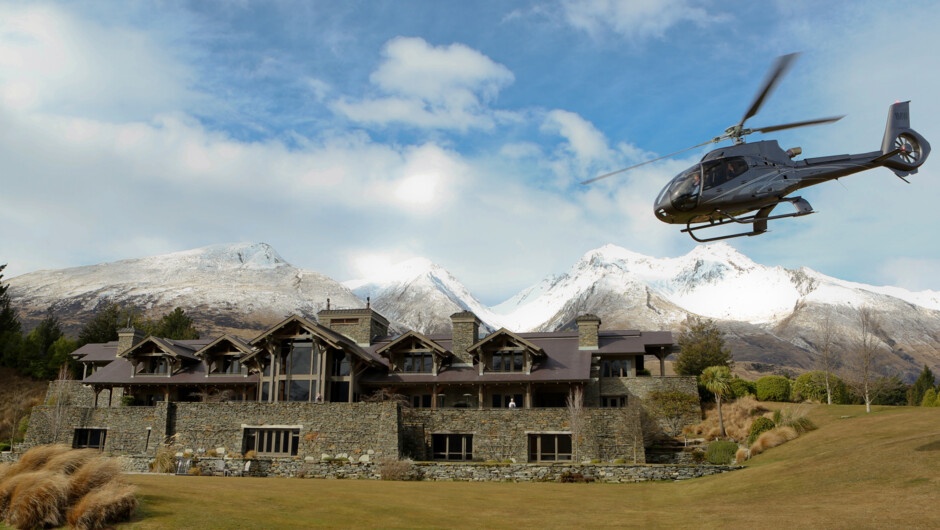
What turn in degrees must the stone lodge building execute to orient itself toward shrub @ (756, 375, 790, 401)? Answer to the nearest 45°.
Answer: approximately 90° to its left

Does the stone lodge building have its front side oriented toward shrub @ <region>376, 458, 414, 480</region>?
yes

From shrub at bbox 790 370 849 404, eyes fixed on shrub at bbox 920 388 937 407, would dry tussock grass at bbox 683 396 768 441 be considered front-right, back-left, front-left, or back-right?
back-right

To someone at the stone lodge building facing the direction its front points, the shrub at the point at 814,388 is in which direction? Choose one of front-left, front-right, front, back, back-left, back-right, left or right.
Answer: left

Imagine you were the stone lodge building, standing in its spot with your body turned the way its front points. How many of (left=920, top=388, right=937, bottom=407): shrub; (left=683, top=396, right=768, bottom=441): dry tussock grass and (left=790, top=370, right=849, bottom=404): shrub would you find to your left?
3

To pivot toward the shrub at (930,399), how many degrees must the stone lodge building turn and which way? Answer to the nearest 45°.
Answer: approximately 90° to its left

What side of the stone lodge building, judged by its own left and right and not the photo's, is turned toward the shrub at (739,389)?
left

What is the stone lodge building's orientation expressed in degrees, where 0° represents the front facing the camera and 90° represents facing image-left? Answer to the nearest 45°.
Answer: approximately 0°

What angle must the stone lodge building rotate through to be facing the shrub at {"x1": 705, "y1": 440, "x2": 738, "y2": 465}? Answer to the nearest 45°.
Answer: approximately 45° to its left

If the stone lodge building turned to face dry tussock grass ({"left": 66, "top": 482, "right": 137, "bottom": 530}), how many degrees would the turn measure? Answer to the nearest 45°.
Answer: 0° — it already faces it

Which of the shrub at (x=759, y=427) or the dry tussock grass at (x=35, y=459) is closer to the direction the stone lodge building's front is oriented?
the dry tussock grass
